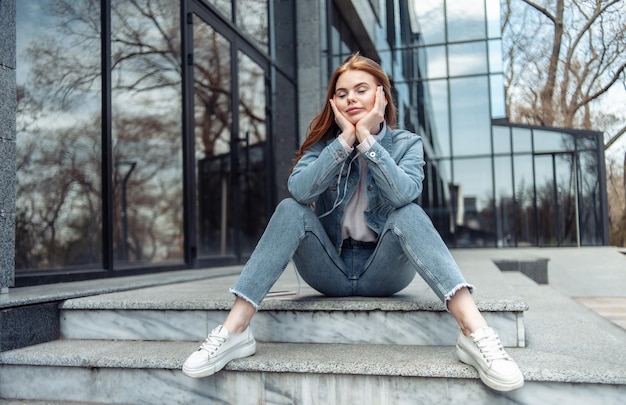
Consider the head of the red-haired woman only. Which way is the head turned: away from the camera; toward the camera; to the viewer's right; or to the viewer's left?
toward the camera

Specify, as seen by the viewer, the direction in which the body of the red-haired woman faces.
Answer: toward the camera

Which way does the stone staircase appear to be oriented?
toward the camera
